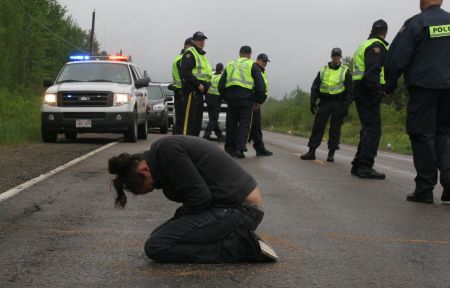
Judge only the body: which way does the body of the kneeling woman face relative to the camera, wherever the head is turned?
to the viewer's left

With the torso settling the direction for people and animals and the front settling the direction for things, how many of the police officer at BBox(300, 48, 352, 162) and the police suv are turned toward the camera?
2

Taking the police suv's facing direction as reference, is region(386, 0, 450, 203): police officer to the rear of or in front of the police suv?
in front

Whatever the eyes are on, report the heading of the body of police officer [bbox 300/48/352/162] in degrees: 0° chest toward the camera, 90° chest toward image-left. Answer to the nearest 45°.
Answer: approximately 0°

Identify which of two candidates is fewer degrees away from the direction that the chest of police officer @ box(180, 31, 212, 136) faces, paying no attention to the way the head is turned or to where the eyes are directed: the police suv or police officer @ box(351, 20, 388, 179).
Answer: the police officer

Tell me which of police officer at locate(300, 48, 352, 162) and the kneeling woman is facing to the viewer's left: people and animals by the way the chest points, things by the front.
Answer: the kneeling woman

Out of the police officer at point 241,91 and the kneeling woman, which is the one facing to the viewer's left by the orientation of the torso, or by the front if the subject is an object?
the kneeling woman
